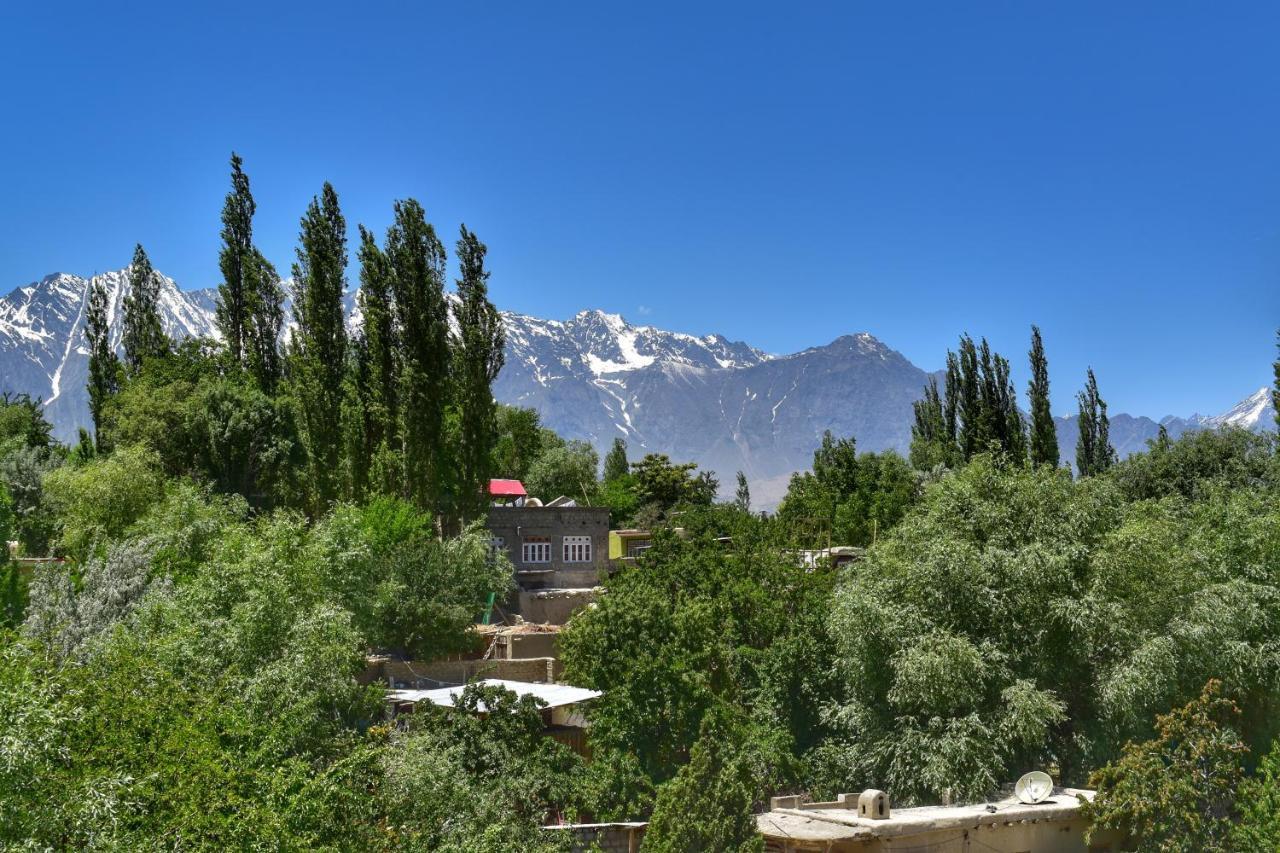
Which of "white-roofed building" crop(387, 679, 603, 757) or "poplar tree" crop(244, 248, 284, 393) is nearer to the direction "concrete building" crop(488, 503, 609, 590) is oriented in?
the white-roofed building

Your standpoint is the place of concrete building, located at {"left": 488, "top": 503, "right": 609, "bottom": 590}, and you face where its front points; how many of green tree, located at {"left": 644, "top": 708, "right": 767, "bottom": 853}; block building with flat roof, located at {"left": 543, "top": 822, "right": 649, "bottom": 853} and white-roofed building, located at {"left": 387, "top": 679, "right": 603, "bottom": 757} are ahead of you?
3

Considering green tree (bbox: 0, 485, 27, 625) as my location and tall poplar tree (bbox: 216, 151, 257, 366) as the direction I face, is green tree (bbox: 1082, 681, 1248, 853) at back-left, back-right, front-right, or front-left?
back-right

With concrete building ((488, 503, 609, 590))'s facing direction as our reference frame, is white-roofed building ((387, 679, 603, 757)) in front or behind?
in front

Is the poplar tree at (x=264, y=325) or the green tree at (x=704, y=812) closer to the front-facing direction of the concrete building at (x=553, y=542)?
the green tree

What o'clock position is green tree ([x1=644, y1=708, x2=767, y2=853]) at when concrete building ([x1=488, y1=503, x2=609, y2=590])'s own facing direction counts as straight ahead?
The green tree is roughly at 12 o'clock from the concrete building.

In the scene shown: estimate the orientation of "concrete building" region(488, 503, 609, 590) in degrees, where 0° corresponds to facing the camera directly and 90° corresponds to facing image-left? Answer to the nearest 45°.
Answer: approximately 0°

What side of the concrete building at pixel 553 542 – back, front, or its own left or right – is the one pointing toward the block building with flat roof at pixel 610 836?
front

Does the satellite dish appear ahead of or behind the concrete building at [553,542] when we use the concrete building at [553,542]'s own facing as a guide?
ahead
